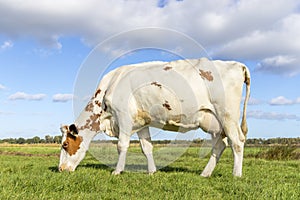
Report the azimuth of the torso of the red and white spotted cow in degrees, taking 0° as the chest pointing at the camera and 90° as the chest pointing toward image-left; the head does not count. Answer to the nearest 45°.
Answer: approximately 90°
